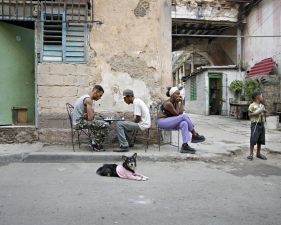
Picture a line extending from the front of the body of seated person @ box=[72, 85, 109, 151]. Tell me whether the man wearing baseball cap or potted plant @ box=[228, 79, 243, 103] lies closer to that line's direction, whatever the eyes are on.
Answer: the man wearing baseball cap

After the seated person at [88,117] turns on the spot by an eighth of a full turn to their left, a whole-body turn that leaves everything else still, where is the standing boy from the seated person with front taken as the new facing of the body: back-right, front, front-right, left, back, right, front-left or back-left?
front-right

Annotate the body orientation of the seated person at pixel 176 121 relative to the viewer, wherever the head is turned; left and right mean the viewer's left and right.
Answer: facing to the right of the viewer

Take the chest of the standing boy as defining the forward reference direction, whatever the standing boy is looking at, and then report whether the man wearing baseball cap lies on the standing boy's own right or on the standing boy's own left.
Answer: on the standing boy's own right

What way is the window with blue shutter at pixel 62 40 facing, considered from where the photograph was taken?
facing the viewer

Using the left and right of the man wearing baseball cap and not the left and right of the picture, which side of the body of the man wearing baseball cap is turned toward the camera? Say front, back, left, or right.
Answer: left

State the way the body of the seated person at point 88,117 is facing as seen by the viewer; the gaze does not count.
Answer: to the viewer's right

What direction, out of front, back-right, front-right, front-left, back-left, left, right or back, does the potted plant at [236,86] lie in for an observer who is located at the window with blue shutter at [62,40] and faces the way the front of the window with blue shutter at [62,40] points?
back-left

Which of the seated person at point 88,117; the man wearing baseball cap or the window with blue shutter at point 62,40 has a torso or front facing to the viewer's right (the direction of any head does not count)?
the seated person

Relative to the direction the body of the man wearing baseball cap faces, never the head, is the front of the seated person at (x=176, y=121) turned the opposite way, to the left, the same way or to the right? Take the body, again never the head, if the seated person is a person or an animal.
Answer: the opposite way

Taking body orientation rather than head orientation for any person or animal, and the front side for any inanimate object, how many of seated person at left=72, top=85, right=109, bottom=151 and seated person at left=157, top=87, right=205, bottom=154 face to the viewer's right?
2

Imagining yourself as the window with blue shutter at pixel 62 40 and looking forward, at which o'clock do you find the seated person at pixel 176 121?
The seated person is roughly at 10 o'clock from the window with blue shutter.

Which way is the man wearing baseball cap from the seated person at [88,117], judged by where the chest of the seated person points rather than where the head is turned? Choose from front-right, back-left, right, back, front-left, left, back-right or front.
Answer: front

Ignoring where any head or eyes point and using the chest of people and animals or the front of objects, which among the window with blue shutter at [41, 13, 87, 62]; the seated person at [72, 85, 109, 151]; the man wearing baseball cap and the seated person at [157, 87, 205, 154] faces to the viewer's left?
the man wearing baseball cap
